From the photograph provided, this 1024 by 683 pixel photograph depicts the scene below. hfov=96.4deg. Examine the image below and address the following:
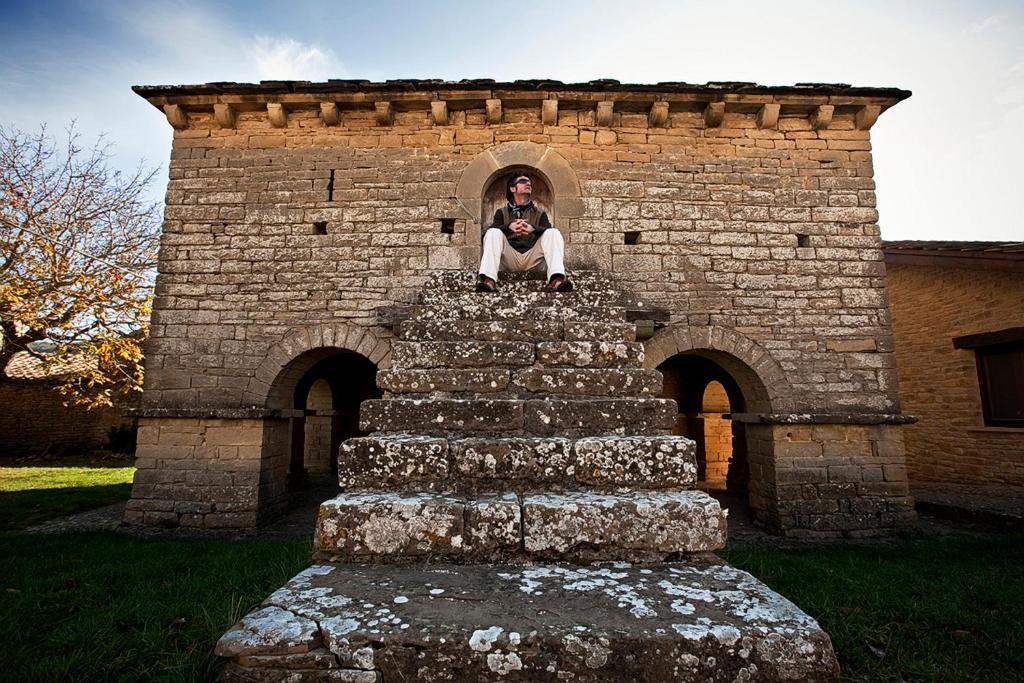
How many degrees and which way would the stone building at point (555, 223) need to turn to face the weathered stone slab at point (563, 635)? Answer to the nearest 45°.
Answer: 0° — it already faces it

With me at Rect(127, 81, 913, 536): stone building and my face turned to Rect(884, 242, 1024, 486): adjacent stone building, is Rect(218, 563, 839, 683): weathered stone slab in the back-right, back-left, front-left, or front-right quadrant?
back-right

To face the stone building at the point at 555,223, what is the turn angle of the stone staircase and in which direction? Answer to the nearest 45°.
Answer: approximately 180°

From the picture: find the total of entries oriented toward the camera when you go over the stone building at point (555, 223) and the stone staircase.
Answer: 2

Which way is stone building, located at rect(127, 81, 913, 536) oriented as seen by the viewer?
toward the camera

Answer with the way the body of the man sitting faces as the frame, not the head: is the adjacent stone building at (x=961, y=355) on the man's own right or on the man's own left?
on the man's own left

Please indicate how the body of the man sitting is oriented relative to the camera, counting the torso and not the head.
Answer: toward the camera

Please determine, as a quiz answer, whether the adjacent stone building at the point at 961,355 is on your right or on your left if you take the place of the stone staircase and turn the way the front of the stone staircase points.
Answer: on your left

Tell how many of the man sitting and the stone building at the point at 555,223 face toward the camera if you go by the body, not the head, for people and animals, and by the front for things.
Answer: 2

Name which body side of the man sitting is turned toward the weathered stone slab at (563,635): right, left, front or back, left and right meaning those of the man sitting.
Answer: front

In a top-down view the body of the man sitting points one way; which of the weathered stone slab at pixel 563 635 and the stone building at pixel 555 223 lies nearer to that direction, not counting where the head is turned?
the weathered stone slab
